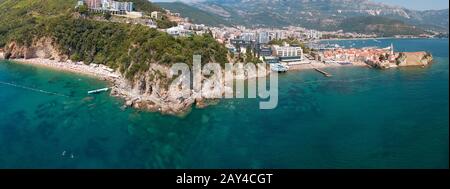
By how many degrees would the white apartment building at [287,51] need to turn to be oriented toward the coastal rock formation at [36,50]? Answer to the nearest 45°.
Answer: approximately 90° to its right

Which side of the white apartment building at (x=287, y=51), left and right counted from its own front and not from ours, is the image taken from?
front

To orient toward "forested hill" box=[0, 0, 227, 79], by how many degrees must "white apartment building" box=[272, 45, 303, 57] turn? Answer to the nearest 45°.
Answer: approximately 45° to its right

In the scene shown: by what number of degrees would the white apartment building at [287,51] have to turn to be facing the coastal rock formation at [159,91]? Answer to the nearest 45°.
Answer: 0° — it already faces it
